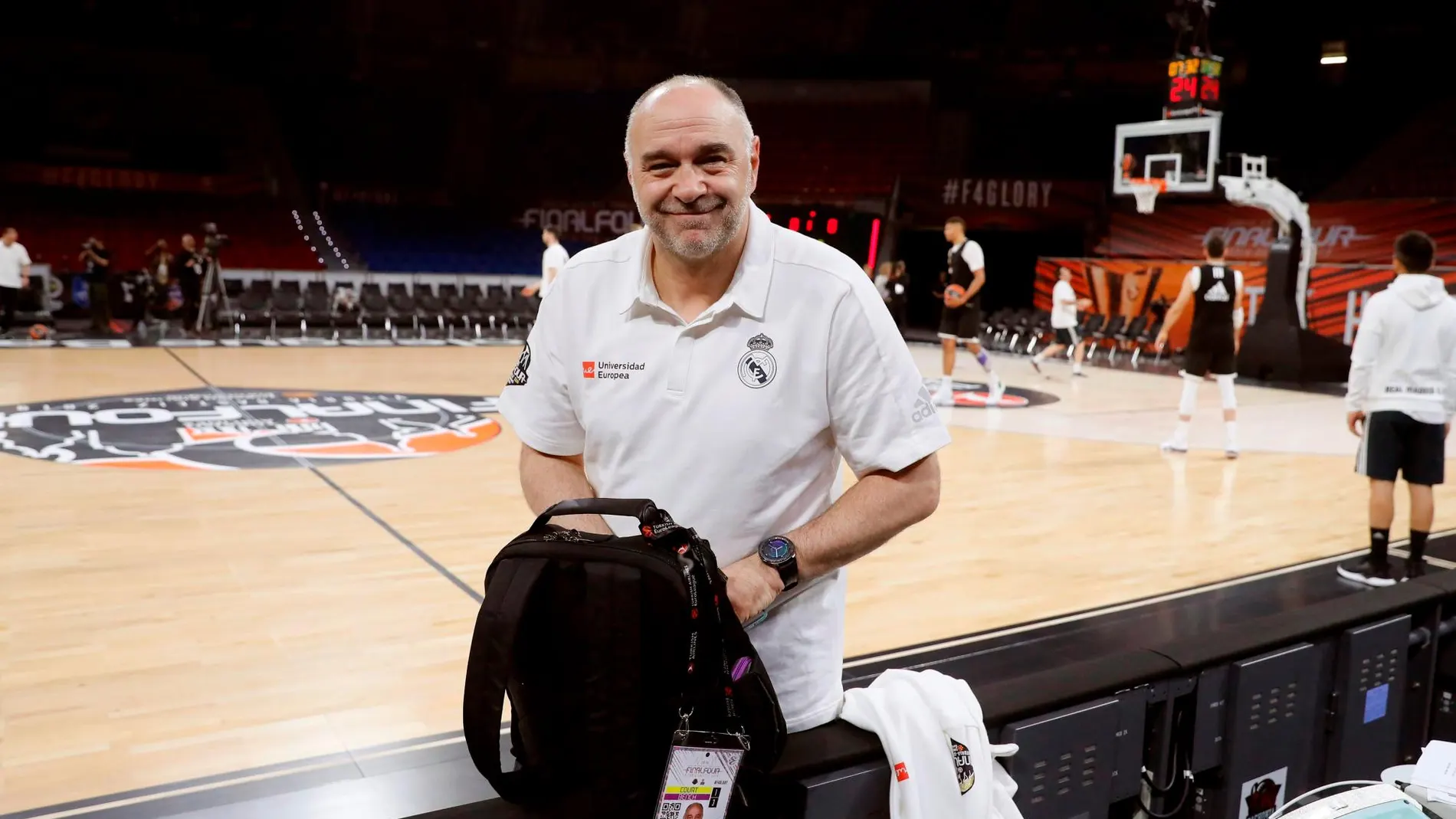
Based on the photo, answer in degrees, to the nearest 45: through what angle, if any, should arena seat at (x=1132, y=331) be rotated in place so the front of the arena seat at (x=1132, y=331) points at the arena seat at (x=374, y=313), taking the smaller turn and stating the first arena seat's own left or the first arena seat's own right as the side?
approximately 45° to the first arena seat's own right

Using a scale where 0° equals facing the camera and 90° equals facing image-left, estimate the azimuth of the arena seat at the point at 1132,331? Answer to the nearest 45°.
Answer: approximately 45°

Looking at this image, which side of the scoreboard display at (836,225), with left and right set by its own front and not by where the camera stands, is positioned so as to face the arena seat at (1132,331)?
left

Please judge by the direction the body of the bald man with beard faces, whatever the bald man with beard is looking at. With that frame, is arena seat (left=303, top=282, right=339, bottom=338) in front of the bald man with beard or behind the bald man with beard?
behind

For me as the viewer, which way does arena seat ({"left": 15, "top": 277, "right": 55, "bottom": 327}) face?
facing the viewer and to the right of the viewer
